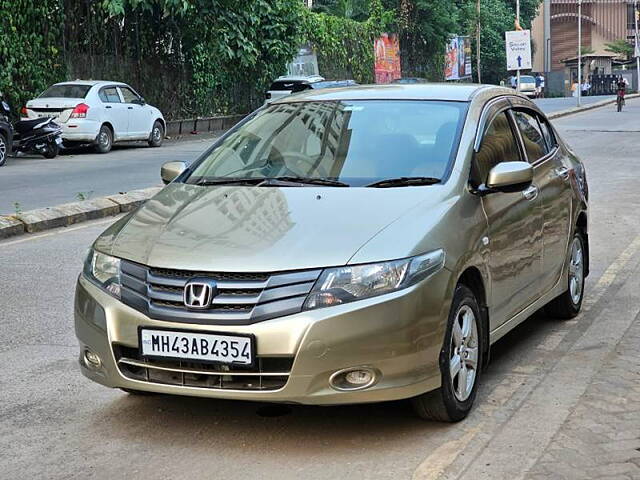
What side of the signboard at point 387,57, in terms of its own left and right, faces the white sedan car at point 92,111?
front

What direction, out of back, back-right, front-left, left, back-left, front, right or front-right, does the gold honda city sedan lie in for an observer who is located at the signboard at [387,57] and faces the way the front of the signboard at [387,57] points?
front

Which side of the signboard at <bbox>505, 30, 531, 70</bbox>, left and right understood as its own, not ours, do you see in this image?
front

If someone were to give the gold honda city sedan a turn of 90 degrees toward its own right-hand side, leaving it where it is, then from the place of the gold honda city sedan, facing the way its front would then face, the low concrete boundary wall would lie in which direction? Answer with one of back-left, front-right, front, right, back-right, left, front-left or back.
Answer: front-right

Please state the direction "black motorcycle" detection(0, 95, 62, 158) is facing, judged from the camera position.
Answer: facing away from the viewer and to the left of the viewer

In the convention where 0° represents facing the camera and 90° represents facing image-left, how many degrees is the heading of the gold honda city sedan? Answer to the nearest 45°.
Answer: approximately 45°

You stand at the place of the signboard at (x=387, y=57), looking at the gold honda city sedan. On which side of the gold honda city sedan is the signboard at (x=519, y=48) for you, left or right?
left

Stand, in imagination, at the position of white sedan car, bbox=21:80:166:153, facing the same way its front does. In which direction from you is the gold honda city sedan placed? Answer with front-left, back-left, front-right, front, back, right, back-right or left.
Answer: back-right

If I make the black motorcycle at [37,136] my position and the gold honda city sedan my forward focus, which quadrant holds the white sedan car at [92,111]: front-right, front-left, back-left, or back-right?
back-left

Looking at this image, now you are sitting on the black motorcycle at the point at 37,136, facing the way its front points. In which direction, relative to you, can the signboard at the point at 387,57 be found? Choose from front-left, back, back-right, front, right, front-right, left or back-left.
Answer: right

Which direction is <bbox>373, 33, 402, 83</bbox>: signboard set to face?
toward the camera

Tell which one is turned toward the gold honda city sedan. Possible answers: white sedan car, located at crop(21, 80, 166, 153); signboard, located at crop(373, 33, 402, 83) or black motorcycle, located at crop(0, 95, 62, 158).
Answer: the signboard

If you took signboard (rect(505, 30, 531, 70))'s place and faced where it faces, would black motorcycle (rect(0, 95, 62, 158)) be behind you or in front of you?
in front

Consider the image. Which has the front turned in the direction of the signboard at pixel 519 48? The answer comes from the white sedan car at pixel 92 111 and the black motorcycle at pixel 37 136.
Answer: the white sedan car

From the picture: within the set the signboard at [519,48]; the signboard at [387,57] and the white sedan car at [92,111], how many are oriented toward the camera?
2
